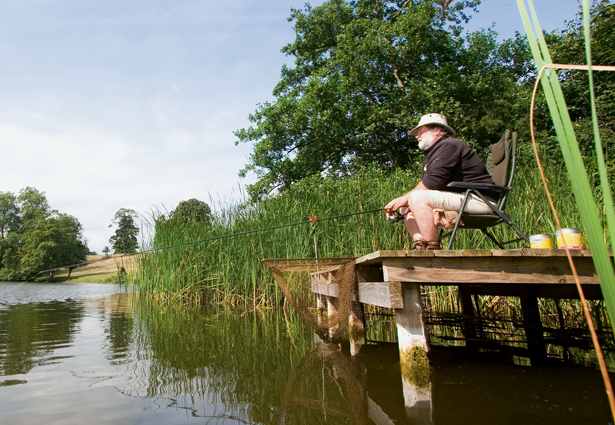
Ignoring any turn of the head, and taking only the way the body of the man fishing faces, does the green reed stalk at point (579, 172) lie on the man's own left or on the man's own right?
on the man's own left

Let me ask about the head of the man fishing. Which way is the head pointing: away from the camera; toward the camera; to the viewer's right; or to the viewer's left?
to the viewer's left

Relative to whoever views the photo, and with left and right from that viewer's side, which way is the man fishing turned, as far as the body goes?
facing to the left of the viewer

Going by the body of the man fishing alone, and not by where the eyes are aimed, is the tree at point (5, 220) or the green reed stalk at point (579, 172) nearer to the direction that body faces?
the tree

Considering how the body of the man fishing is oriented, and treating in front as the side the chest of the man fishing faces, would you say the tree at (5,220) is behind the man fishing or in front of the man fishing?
in front

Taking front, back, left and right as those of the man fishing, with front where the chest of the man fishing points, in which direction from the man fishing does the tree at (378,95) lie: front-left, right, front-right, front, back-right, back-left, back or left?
right
